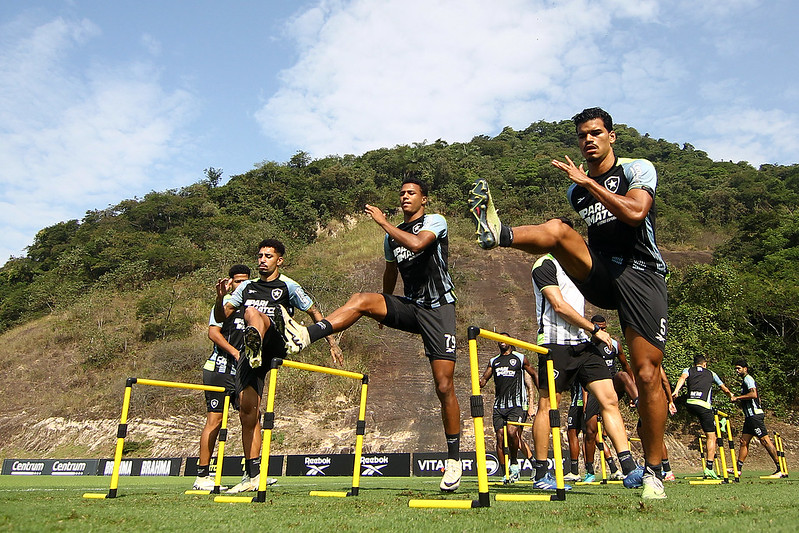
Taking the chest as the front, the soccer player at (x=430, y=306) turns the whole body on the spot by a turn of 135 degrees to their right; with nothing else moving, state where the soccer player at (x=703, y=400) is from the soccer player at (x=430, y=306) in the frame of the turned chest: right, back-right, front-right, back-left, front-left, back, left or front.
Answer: front-right

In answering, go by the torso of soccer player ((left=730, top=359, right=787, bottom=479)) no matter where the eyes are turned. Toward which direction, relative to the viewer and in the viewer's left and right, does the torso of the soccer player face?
facing to the left of the viewer

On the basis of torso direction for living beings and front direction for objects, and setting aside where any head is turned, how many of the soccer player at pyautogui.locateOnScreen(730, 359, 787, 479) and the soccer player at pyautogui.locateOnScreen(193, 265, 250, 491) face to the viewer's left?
1

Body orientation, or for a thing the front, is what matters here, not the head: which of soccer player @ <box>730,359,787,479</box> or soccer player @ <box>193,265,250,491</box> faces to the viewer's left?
soccer player @ <box>730,359,787,479</box>

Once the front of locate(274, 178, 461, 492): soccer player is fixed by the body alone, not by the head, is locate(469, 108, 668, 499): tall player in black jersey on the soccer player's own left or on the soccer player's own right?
on the soccer player's own left

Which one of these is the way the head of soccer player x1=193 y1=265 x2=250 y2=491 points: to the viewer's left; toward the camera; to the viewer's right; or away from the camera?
toward the camera

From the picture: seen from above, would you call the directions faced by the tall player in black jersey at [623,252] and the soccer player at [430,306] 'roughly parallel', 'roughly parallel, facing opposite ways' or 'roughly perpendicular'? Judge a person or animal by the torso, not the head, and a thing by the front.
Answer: roughly parallel

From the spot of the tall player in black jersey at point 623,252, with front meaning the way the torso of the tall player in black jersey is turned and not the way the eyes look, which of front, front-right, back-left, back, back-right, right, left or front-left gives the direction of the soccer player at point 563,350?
back-right

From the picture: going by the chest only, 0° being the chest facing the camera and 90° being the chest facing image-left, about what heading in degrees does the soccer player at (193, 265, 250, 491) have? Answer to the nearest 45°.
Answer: approximately 315°

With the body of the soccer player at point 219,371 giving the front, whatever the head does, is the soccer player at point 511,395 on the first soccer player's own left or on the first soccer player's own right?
on the first soccer player's own left

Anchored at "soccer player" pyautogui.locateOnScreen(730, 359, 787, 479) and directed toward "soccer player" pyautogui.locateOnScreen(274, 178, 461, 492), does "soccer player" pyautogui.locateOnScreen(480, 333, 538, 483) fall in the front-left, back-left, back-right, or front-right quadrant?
front-right

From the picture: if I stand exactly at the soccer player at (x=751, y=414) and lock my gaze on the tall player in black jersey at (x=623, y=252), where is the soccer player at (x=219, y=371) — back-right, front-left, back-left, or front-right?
front-right

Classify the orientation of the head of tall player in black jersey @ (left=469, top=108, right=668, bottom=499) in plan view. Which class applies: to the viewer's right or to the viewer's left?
to the viewer's left
